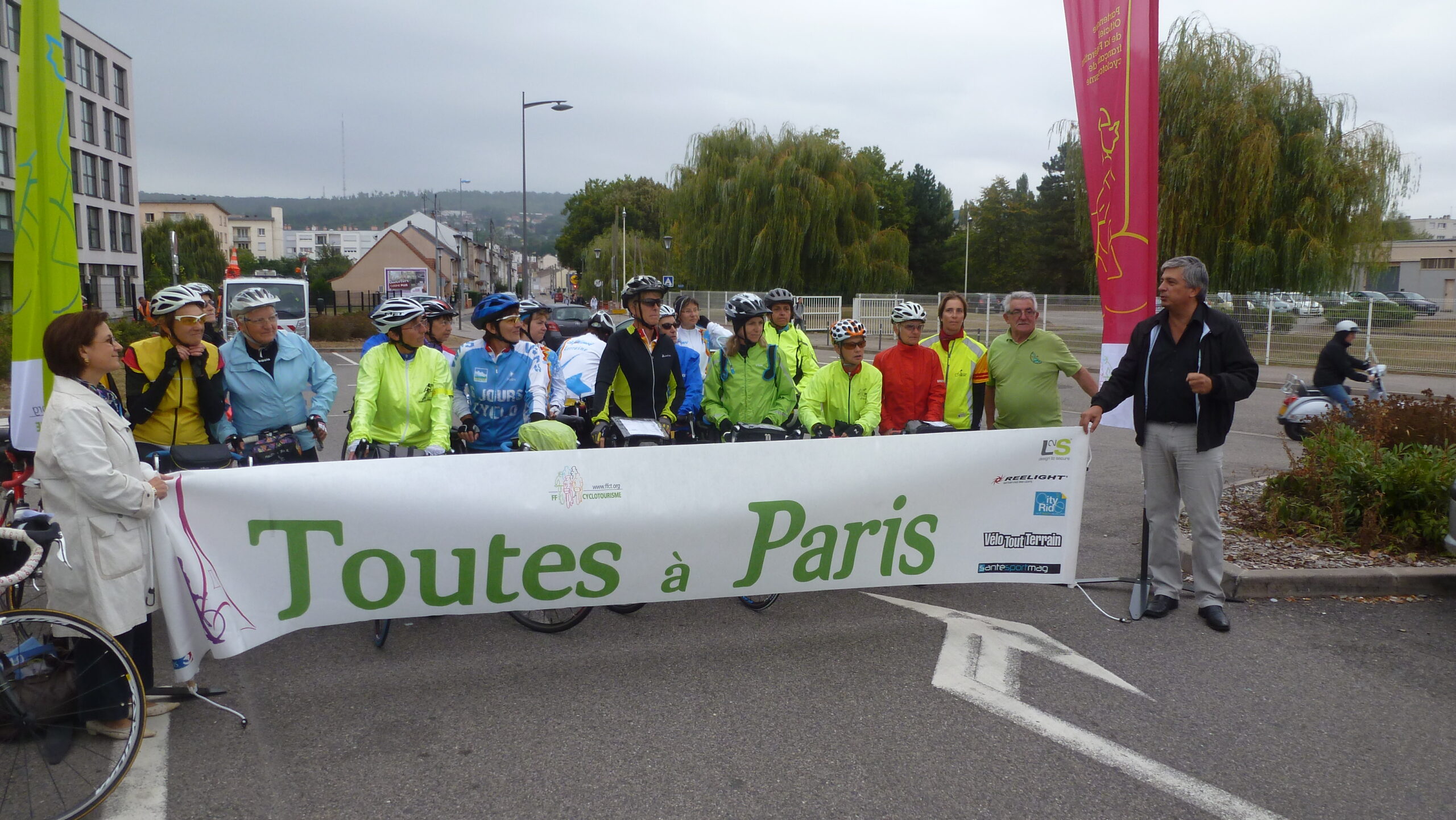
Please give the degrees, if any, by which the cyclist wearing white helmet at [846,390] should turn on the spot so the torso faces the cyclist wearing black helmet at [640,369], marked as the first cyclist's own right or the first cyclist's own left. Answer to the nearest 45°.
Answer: approximately 90° to the first cyclist's own right

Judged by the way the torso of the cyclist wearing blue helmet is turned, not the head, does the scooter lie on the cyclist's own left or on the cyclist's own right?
on the cyclist's own left

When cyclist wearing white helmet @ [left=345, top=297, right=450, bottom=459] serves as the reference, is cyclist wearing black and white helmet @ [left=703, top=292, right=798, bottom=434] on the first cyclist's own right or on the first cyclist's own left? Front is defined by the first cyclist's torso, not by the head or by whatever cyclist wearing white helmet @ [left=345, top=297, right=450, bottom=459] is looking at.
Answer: on the first cyclist's own left

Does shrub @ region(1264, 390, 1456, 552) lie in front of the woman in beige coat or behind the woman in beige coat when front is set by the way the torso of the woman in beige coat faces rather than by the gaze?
in front

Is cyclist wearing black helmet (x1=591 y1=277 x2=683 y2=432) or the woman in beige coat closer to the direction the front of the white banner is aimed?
the woman in beige coat

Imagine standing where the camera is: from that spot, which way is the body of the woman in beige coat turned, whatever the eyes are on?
to the viewer's right

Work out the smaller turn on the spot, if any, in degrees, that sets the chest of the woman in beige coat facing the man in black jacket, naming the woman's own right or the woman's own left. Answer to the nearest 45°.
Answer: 0° — they already face them

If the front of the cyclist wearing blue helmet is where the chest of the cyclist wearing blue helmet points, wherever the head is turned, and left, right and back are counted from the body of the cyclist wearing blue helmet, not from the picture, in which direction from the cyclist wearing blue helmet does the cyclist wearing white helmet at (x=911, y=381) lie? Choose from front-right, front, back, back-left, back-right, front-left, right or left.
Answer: left

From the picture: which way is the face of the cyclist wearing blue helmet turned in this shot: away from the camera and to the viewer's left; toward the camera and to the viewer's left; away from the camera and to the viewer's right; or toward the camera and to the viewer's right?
toward the camera and to the viewer's right

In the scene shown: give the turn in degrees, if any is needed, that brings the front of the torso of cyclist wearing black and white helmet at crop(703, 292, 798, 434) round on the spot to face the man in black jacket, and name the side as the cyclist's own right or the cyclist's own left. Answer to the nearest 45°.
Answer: approximately 45° to the cyclist's own left

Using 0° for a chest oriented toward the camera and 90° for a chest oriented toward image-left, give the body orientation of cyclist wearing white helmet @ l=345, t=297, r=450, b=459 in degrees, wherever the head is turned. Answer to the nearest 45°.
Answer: approximately 0°
